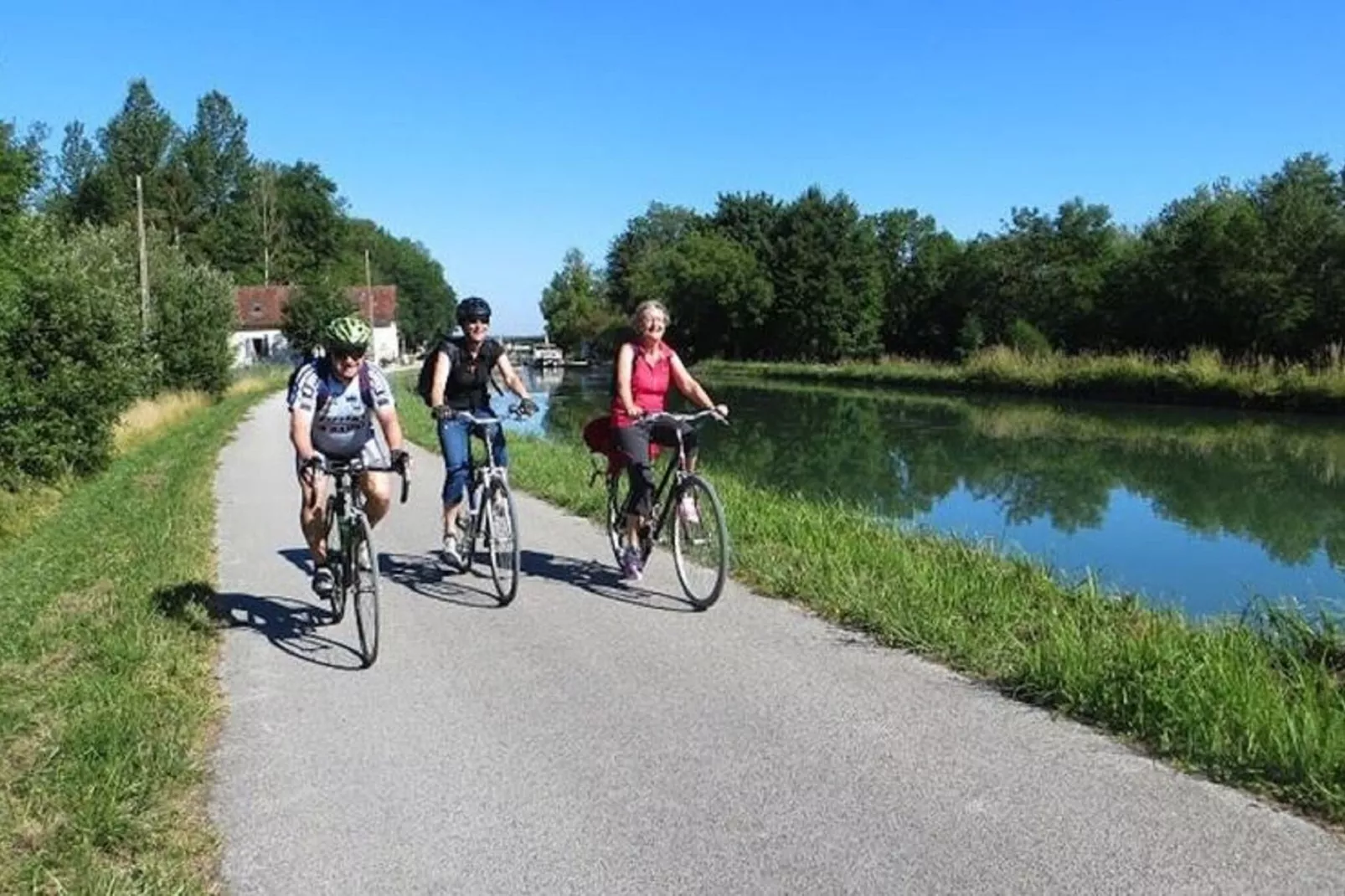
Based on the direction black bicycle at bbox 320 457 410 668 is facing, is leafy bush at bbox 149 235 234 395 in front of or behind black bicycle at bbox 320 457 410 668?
behind

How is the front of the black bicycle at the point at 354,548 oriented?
toward the camera

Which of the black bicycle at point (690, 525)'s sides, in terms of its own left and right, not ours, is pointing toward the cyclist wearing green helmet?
right

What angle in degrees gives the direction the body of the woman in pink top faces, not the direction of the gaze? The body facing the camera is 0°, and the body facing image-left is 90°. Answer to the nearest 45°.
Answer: approximately 315°

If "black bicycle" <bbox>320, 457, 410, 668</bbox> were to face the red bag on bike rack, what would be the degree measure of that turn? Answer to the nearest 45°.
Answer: approximately 135° to its left

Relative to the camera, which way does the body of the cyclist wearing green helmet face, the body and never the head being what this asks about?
toward the camera

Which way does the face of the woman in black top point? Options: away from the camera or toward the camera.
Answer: toward the camera

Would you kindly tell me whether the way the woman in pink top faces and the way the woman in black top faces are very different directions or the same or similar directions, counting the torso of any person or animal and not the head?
same or similar directions

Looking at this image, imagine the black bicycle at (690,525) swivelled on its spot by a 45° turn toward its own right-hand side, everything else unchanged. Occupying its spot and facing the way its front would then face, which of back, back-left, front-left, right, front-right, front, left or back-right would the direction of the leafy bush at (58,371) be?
back-right

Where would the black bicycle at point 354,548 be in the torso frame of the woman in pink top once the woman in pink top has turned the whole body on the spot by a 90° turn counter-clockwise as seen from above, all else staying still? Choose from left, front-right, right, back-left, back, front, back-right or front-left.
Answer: back

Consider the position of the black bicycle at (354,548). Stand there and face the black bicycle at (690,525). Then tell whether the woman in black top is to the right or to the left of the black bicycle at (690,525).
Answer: left

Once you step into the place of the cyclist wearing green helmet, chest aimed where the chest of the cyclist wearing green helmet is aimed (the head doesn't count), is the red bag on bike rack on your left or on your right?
on your left

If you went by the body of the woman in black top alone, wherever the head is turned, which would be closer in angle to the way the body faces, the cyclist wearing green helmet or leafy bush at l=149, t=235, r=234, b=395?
the cyclist wearing green helmet

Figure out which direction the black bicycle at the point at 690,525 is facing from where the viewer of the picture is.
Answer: facing the viewer and to the right of the viewer
